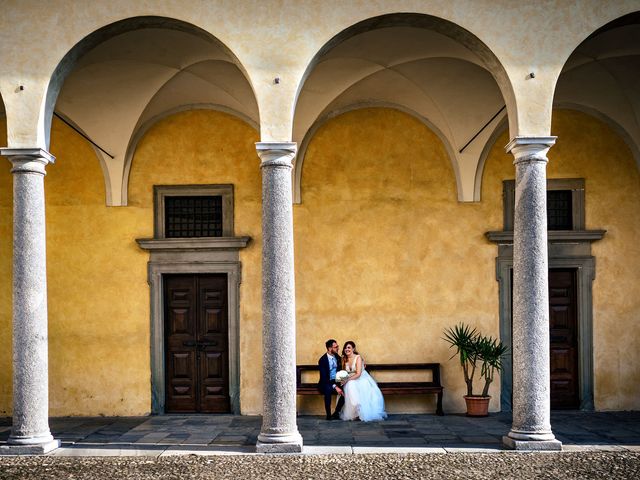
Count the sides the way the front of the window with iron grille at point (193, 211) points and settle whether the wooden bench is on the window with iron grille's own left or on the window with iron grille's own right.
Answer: on the window with iron grille's own left

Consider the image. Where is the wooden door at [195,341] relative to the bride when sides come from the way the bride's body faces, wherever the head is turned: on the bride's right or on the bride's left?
on the bride's right

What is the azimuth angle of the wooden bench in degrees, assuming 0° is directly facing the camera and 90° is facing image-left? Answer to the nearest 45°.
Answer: approximately 0°

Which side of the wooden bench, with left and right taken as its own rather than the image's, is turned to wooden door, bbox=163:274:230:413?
right

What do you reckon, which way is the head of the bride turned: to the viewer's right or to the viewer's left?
to the viewer's left

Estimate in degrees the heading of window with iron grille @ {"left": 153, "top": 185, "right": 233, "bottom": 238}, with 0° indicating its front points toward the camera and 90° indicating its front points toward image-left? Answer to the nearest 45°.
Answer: approximately 0°

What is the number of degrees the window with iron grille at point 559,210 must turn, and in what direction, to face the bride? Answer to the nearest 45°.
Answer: approximately 45° to its right
